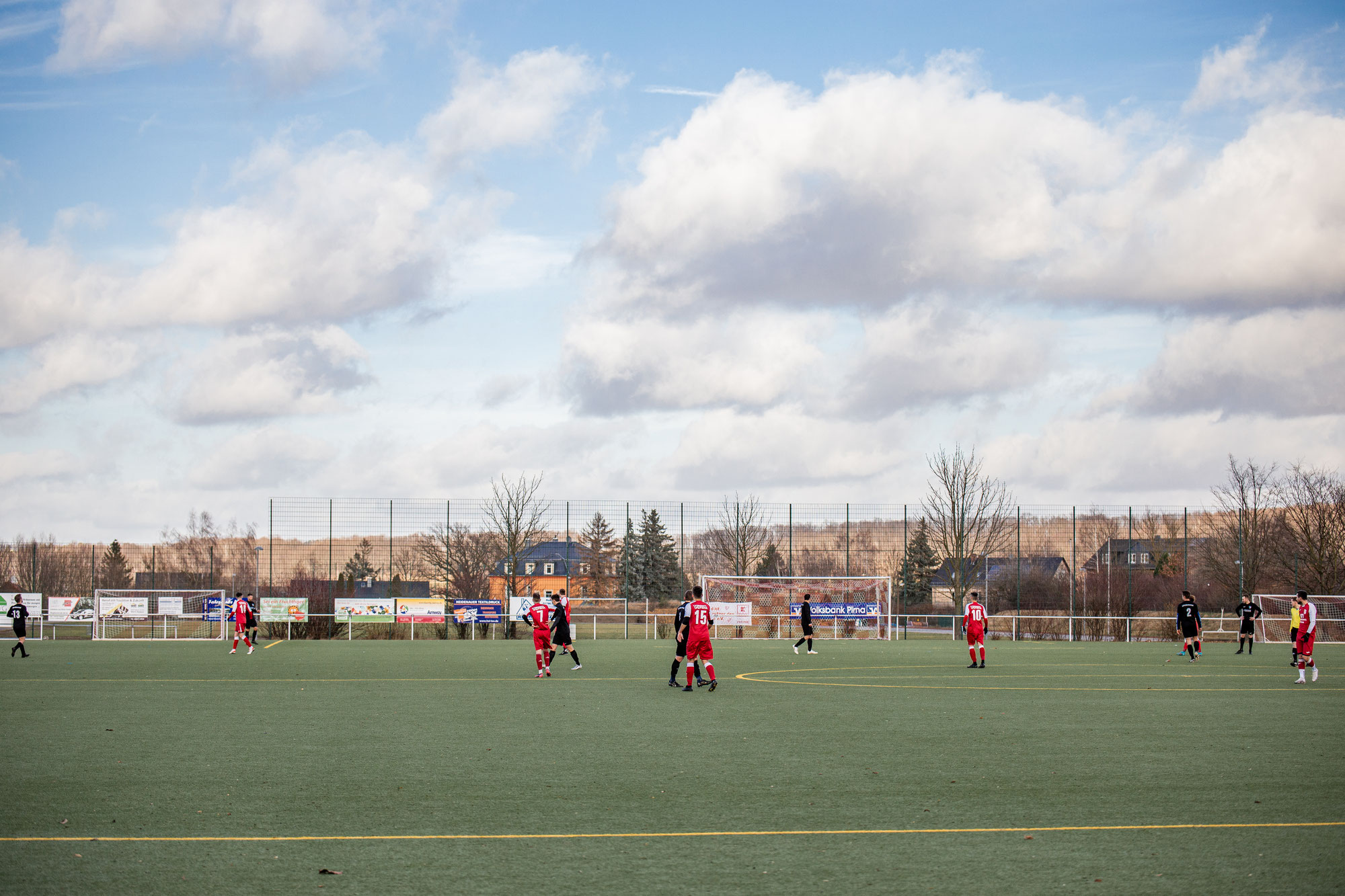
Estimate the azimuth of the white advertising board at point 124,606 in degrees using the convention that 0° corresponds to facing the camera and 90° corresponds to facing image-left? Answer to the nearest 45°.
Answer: approximately 0°

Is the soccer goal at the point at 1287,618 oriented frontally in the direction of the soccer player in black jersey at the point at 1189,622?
yes

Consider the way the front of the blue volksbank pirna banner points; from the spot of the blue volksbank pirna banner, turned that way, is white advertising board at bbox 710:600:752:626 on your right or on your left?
on your right

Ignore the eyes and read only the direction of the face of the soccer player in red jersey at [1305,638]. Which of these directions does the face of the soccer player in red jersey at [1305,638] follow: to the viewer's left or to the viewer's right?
to the viewer's left

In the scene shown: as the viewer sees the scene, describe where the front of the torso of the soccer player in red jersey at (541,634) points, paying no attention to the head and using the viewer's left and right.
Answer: facing away from the viewer

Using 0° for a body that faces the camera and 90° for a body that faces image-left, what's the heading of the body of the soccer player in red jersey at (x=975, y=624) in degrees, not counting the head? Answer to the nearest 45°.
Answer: approximately 180°

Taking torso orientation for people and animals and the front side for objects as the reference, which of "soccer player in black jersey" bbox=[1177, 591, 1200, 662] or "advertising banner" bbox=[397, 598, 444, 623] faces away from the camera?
the soccer player in black jersey

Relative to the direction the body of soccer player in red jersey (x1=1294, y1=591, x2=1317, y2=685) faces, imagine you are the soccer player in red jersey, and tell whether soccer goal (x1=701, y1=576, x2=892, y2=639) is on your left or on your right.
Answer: on your right

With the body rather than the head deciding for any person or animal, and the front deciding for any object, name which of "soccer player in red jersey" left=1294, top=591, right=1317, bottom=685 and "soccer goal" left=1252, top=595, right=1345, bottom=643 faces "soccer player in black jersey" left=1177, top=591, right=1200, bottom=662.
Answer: the soccer goal
